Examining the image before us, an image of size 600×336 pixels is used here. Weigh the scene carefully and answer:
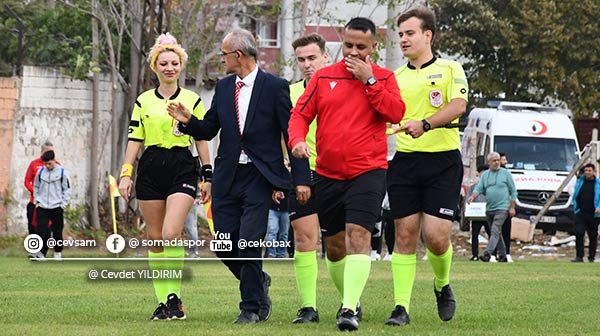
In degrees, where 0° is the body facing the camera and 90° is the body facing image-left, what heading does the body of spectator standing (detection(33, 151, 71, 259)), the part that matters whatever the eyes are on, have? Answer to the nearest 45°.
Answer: approximately 0°

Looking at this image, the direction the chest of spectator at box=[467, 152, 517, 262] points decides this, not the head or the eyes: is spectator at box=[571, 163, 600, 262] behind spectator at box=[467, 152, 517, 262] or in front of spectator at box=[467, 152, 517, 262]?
behind

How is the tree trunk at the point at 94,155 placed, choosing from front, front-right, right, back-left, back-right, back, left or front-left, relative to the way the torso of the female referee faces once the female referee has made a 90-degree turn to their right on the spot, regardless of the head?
right

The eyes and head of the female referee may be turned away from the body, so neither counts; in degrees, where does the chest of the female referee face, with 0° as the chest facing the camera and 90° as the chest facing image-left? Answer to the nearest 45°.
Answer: approximately 0°
